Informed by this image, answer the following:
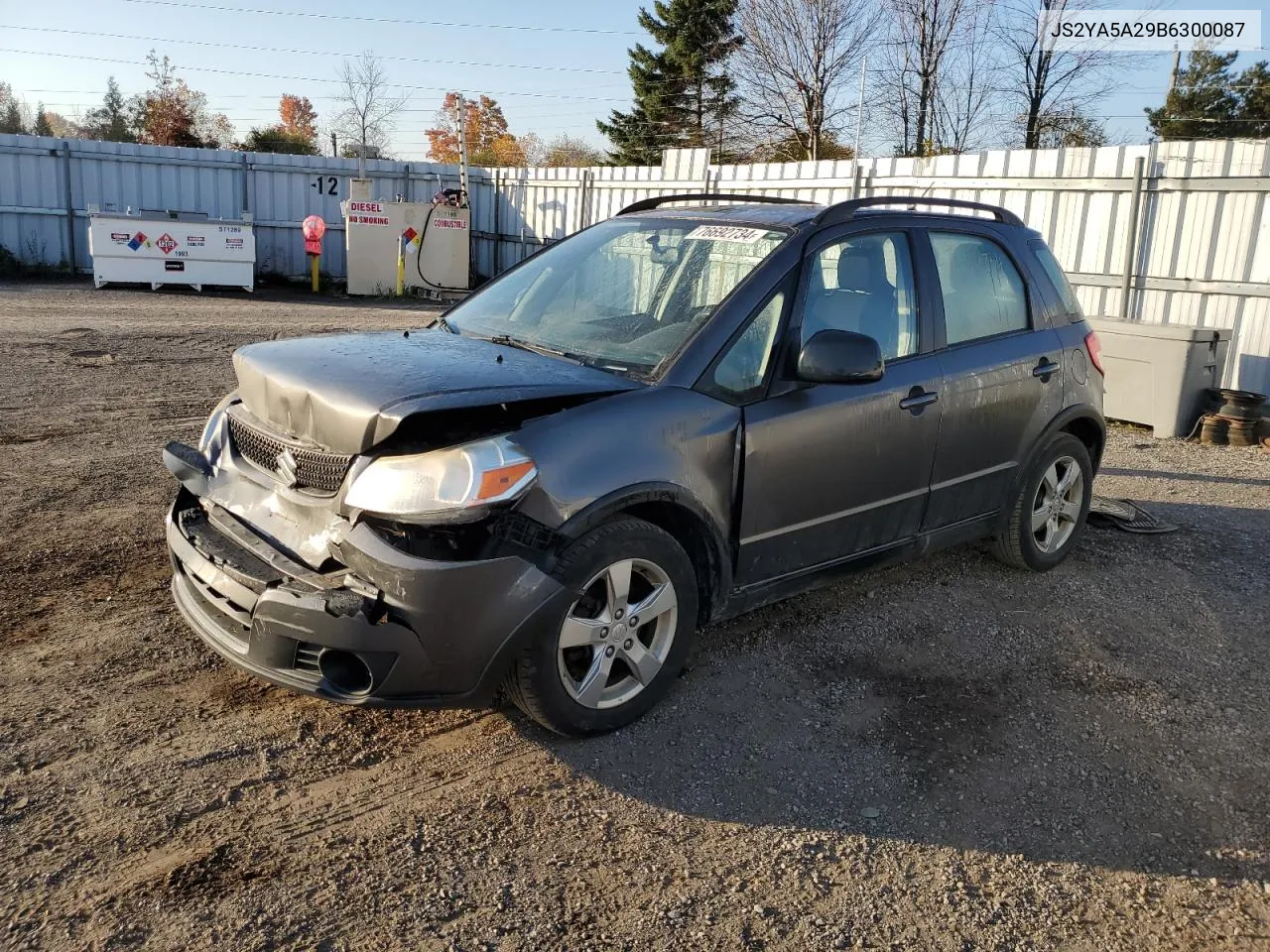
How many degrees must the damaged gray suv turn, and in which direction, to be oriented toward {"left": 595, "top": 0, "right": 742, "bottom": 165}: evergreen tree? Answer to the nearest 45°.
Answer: approximately 135° to its right

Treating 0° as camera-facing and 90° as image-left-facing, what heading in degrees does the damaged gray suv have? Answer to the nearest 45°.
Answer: approximately 45°

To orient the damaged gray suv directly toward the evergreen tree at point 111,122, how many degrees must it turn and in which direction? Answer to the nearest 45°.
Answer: approximately 90° to its right

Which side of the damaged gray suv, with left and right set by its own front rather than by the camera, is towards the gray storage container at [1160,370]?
back

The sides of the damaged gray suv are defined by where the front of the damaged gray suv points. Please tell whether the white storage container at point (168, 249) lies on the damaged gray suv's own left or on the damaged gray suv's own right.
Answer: on the damaged gray suv's own right

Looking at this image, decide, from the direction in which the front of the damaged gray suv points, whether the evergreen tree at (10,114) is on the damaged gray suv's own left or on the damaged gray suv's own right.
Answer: on the damaged gray suv's own right

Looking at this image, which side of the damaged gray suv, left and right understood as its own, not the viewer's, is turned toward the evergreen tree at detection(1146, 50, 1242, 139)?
back

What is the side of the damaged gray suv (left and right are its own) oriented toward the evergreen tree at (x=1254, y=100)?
back
